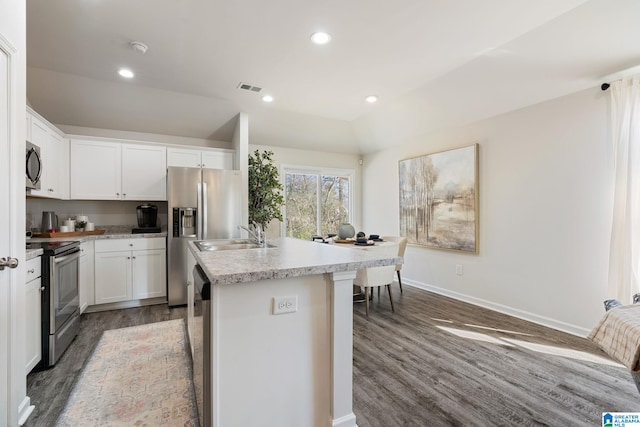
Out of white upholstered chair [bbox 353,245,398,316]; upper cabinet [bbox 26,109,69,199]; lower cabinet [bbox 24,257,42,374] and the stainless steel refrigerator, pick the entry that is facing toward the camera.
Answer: the stainless steel refrigerator

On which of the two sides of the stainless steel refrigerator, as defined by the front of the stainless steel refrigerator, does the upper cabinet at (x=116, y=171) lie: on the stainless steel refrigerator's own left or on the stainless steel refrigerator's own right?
on the stainless steel refrigerator's own right

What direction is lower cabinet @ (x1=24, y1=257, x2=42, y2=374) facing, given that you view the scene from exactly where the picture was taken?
facing to the right of the viewer

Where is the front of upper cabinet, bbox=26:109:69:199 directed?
to the viewer's right

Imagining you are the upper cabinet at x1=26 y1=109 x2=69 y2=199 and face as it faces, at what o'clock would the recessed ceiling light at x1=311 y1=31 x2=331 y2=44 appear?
The recessed ceiling light is roughly at 2 o'clock from the upper cabinet.
